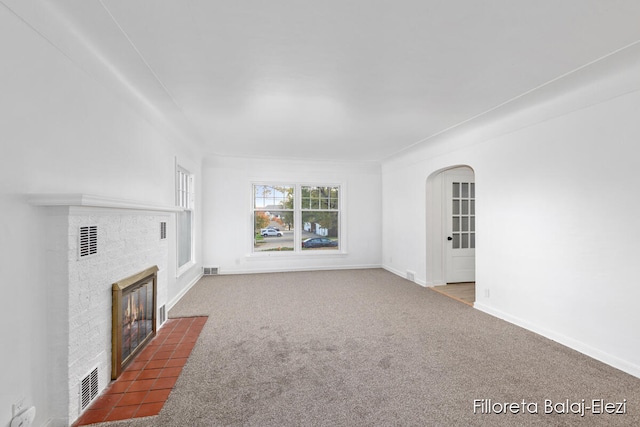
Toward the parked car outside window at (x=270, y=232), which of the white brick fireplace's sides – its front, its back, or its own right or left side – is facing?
left

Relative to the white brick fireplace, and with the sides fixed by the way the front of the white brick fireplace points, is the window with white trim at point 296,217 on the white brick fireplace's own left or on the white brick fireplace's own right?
on the white brick fireplace's own left

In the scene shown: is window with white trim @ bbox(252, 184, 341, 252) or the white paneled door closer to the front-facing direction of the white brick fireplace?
the white paneled door

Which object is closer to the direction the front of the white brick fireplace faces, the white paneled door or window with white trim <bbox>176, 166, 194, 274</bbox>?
the white paneled door

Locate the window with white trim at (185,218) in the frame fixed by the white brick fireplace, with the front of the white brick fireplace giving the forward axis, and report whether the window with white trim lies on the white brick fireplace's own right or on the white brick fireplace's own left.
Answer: on the white brick fireplace's own left

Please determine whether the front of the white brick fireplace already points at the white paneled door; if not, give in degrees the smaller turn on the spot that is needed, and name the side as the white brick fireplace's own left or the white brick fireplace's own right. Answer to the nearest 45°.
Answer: approximately 45° to the white brick fireplace's own left

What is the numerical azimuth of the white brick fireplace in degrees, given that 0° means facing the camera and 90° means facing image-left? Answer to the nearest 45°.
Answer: approximately 315°
